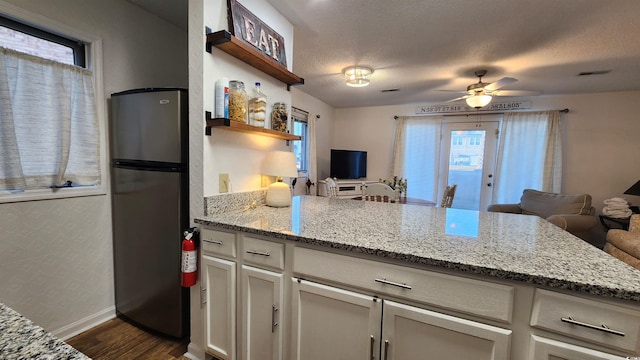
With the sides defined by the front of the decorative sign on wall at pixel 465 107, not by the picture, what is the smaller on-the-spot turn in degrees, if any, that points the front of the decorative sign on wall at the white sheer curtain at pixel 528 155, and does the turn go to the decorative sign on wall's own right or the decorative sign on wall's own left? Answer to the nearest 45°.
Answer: approximately 90° to the decorative sign on wall's own left

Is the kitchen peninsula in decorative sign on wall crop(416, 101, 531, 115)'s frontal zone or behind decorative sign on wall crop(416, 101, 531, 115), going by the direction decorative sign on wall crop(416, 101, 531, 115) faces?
frontal zone

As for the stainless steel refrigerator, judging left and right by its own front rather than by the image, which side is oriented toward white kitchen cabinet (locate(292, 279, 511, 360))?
left

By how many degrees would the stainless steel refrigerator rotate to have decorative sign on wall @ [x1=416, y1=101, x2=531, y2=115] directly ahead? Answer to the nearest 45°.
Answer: approximately 135° to its left

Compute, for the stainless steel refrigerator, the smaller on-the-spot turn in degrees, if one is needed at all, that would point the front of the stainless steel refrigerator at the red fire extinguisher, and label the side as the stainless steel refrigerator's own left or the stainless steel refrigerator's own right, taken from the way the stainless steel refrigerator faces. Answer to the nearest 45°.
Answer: approximately 45° to the stainless steel refrigerator's own left

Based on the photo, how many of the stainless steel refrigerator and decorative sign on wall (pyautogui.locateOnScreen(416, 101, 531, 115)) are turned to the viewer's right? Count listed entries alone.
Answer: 0

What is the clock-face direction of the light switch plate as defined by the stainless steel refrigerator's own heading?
The light switch plate is roughly at 9 o'clock from the stainless steel refrigerator.

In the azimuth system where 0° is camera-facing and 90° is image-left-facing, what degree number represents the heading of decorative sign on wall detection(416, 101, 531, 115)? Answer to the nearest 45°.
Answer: approximately 0°

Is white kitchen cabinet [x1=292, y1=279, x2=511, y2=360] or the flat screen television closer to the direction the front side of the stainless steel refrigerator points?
the white kitchen cabinet

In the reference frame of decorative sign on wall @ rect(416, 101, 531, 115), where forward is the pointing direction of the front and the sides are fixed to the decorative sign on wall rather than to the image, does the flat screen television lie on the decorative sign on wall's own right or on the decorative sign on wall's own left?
on the decorative sign on wall's own right

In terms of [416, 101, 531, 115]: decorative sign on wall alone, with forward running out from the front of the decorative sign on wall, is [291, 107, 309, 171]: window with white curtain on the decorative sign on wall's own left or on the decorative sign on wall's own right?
on the decorative sign on wall's own right
